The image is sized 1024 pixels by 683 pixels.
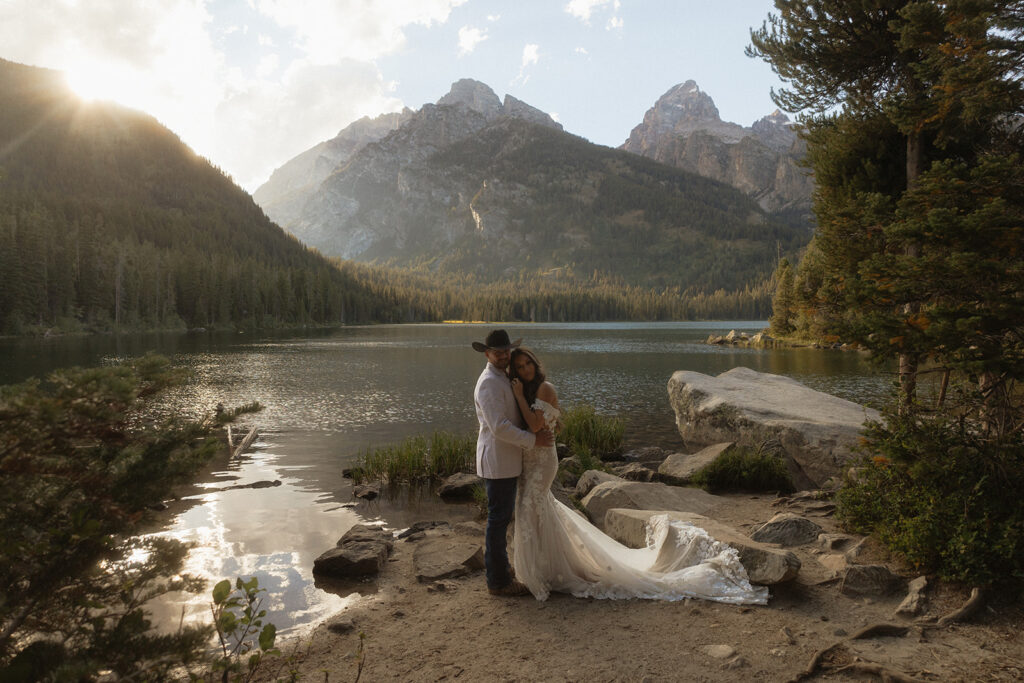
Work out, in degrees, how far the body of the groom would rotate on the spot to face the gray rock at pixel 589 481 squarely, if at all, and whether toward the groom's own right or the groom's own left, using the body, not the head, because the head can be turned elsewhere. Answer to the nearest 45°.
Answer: approximately 90° to the groom's own left

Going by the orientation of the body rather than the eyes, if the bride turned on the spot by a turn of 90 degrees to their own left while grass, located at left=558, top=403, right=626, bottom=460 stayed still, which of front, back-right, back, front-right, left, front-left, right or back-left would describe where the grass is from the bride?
back

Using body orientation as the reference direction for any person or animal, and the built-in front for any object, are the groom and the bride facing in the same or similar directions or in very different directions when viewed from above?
very different directions

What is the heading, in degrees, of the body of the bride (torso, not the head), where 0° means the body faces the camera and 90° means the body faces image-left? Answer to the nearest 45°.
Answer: approximately 90°
